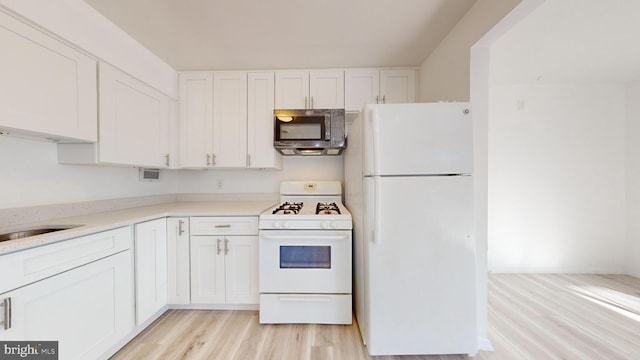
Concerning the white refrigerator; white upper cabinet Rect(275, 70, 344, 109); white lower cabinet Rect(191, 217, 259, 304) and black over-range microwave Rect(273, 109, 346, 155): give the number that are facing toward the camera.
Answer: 4

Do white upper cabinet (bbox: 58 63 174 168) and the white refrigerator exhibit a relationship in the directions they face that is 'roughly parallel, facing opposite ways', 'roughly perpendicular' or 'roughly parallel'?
roughly perpendicular

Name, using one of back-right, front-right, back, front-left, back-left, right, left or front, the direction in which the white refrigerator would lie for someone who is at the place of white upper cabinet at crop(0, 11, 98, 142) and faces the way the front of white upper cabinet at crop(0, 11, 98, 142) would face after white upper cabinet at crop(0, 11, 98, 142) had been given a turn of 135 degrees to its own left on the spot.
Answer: back-right

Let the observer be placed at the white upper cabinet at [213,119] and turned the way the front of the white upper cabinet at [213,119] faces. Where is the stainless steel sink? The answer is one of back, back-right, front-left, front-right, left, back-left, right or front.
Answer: front-right

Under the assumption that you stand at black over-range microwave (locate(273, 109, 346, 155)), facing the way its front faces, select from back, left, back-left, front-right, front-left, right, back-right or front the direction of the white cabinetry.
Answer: front-right

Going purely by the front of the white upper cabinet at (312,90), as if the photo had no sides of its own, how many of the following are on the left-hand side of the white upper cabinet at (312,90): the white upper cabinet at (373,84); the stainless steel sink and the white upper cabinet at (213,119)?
1

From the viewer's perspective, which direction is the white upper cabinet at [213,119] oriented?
toward the camera

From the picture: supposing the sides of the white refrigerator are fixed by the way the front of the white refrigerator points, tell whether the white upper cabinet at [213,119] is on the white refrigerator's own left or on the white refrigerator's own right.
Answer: on the white refrigerator's own right

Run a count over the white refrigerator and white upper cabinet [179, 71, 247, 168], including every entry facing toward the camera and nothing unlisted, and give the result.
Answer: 2

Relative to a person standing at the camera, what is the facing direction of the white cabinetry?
facing the viewer and to the right of the viewer

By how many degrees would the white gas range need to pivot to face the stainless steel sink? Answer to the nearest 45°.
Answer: approximately 90° to its right

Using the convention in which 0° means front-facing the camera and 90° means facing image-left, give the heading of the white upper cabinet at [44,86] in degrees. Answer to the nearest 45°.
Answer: approximately 315°

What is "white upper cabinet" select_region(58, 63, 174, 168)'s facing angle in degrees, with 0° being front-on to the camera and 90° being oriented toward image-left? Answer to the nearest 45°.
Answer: approximately 315°

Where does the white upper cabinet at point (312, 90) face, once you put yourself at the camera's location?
facing the viewer

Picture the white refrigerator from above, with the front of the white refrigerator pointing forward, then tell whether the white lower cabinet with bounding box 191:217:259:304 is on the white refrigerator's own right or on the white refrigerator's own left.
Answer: on the white refrigerator's own right
